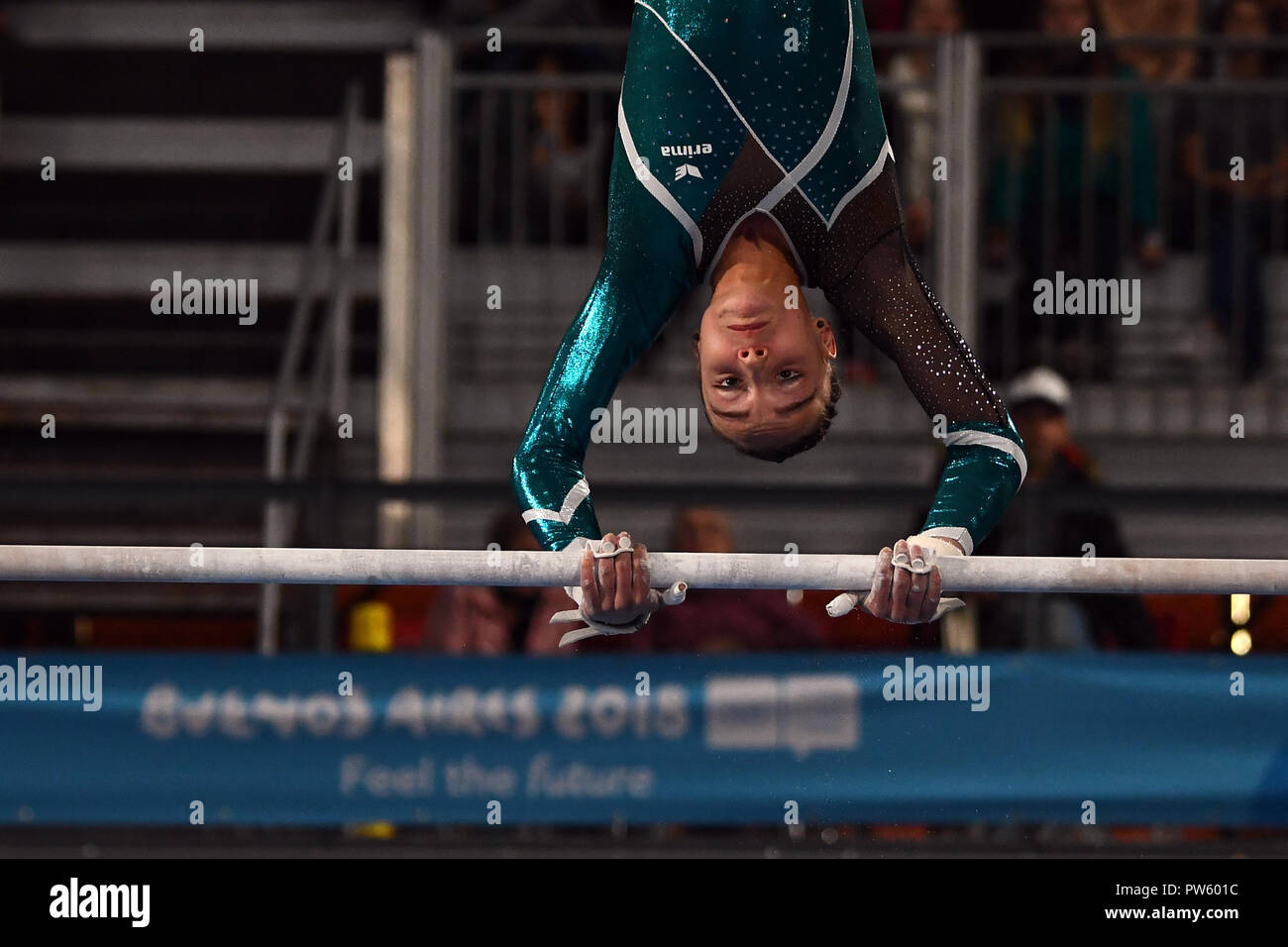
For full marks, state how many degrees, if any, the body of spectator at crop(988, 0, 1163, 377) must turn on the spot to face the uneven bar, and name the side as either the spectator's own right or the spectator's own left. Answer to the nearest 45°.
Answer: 0° — they already face it

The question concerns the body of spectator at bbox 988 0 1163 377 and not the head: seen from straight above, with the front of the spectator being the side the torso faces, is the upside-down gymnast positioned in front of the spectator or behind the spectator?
in front

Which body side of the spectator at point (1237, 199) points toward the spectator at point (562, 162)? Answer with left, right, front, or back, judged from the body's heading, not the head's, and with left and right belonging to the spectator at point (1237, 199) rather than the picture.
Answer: right

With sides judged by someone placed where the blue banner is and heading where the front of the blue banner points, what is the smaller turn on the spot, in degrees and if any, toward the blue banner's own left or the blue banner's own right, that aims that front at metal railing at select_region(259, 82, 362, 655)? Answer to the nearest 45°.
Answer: approximately 135° to the blue banner's own right
